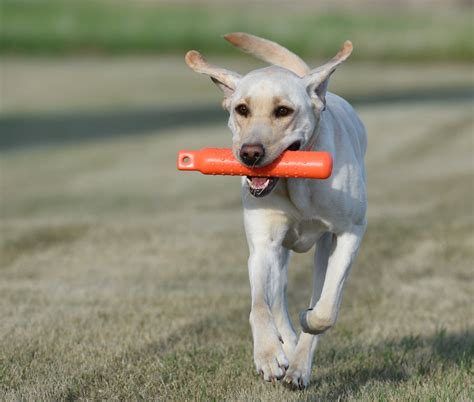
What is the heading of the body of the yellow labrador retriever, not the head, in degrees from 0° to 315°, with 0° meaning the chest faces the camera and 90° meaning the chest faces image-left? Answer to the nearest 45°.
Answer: approximately 0°
